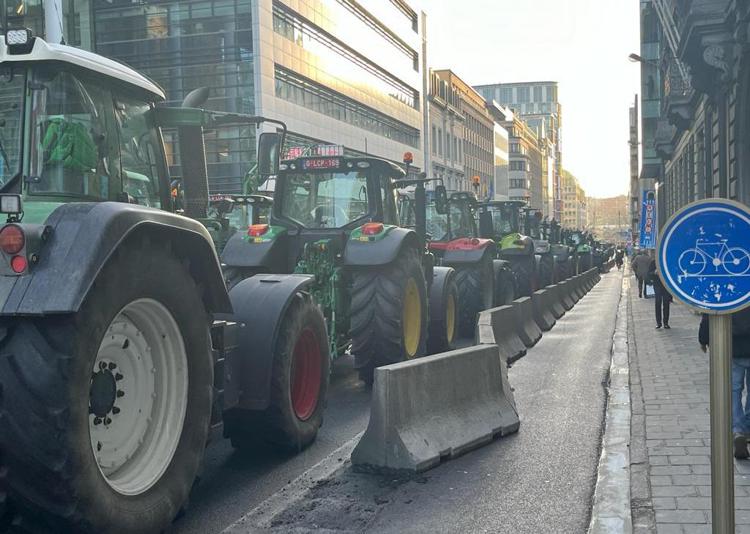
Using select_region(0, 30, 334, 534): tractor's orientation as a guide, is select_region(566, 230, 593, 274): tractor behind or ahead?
ahead

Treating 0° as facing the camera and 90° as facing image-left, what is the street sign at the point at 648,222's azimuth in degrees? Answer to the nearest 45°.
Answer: approximately 0°

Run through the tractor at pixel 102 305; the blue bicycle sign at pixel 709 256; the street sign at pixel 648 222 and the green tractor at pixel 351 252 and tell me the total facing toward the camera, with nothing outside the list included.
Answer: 2

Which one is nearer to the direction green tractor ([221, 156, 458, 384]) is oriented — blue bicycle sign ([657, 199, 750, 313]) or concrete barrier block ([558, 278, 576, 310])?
the concrete barrier block

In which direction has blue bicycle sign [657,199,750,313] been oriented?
toward the camera

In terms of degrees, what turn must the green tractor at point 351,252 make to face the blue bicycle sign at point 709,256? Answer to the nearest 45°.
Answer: approximately 135° to its right

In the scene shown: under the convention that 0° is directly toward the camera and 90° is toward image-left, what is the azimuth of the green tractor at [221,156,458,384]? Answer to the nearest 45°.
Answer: approximately 225°

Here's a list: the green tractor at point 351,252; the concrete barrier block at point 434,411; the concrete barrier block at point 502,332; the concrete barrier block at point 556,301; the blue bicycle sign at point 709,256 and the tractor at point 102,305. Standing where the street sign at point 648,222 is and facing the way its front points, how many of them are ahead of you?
6

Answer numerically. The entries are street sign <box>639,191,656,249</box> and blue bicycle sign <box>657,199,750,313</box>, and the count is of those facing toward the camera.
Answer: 2

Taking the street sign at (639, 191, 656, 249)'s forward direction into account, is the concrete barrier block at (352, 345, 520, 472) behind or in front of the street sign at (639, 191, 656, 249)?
in front

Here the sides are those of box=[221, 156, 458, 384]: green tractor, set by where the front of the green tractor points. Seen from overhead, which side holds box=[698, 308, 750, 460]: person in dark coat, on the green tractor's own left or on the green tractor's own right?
on the green tractor's own right
